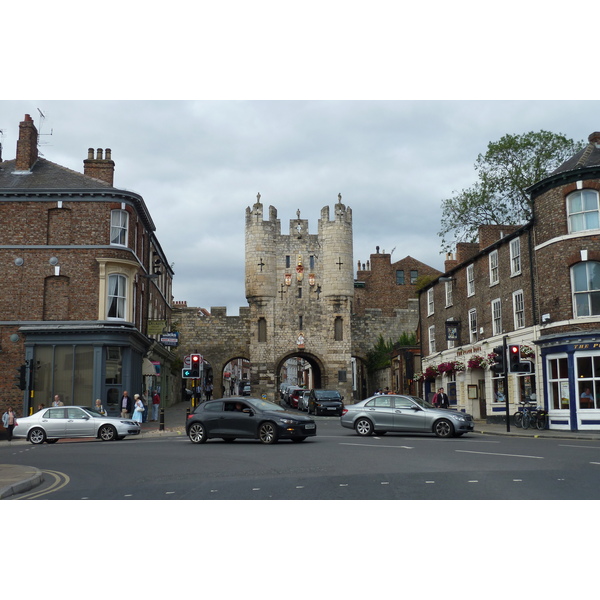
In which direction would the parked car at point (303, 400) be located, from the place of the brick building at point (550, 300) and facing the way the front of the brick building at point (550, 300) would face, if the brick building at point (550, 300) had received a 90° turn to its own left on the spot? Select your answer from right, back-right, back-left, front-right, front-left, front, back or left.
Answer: back

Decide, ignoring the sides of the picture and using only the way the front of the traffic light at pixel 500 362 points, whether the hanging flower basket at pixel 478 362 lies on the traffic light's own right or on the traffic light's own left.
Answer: on the traffic light's own right

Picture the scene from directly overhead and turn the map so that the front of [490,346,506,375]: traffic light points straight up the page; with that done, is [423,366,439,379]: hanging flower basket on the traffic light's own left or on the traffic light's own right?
on the traffic light's own right

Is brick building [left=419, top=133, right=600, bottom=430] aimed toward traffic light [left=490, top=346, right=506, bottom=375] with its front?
yes

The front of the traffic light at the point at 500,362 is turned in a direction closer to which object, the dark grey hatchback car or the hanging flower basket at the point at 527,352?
the dark grey hatchback car

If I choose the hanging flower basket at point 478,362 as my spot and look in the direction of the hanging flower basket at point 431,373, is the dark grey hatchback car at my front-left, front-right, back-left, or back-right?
back-left

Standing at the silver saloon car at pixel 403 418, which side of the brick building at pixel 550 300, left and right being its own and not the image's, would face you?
front

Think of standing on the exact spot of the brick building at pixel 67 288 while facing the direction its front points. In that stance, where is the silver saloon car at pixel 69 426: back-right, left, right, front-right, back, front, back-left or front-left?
front-right

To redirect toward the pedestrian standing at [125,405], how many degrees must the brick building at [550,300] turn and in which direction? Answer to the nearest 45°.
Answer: approximately 45° to its right
